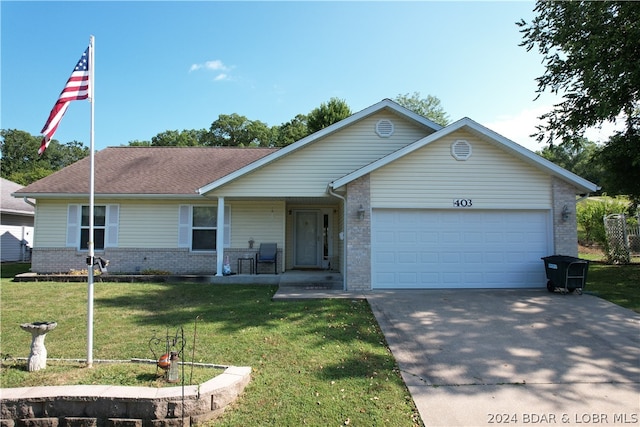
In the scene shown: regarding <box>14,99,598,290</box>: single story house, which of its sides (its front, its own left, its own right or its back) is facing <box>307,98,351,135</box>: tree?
back

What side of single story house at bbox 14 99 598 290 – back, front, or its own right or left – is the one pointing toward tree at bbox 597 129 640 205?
left

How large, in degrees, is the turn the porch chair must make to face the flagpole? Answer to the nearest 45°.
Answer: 0° — it already faces it

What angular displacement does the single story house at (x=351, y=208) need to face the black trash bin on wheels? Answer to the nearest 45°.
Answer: approximately 45° to its left

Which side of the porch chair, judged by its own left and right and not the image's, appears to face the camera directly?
front

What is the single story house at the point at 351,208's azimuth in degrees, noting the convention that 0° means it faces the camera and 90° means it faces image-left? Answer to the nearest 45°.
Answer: approximately 0°

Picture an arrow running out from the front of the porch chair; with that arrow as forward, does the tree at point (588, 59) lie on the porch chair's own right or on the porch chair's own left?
on the porch chair's own left

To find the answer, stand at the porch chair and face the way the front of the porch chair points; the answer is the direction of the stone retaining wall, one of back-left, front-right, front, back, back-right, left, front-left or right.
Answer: front

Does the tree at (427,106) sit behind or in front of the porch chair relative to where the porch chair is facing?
behind
